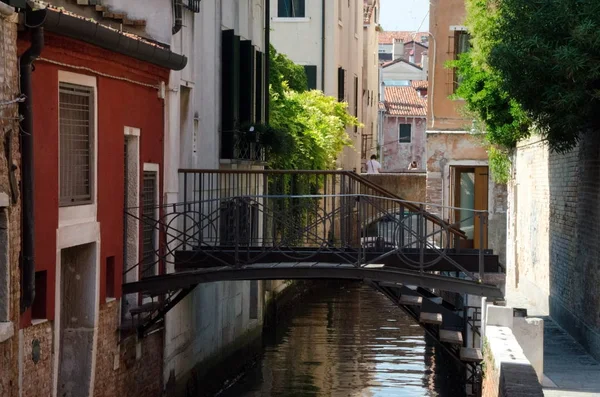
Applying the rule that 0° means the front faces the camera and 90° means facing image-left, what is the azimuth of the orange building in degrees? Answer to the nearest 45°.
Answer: approximately 0°

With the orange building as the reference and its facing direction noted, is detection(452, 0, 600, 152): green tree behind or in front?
in front

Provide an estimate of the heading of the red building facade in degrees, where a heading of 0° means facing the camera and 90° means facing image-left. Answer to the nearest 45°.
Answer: approximately 315°

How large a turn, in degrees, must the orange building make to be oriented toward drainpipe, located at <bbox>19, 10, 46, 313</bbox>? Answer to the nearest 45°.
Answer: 0° — it already faces it

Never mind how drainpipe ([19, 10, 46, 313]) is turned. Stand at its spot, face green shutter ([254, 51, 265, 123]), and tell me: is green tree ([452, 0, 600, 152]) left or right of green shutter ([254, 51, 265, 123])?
right

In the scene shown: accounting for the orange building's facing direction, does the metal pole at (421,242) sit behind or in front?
in front

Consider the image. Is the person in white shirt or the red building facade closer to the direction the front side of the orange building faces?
the red building facade

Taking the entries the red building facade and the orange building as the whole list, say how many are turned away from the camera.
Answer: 0
